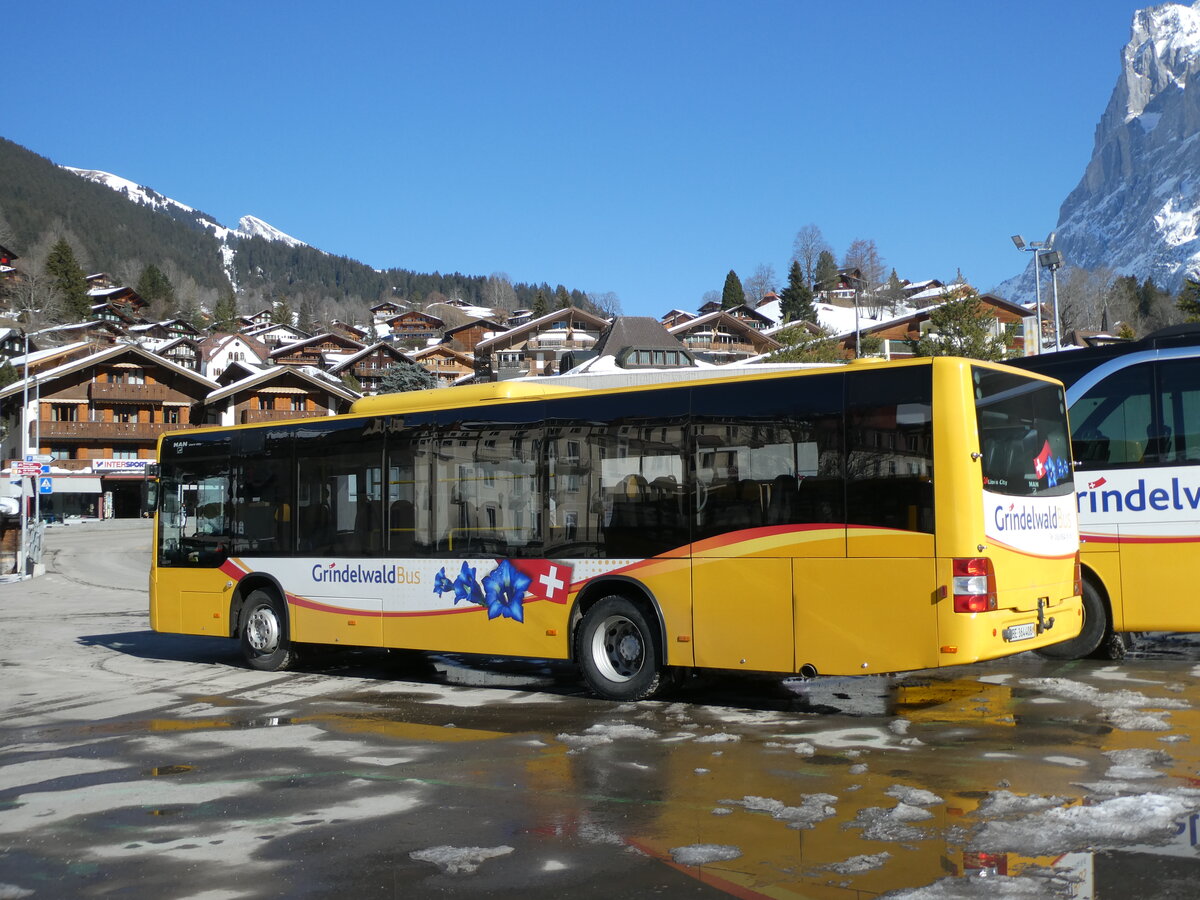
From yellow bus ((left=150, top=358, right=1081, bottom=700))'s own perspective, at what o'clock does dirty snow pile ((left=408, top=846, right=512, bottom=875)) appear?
The dirty snow pile is roughly at 8 o'clock from the yellow bus.

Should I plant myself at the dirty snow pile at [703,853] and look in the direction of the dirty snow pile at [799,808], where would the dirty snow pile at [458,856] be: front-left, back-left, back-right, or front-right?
back-left

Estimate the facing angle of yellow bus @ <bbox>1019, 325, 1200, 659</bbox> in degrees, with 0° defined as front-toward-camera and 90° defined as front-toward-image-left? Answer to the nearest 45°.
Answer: approximately 90°

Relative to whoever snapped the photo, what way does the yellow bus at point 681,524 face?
facing away from the viewer and to the left of the viewer

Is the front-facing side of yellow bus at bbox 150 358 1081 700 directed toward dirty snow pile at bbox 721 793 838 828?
no

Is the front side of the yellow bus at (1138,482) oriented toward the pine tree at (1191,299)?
no

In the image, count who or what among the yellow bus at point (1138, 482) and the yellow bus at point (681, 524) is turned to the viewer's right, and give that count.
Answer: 0

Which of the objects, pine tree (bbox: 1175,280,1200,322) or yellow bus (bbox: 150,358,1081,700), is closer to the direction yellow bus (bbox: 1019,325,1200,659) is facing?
the yellow bus

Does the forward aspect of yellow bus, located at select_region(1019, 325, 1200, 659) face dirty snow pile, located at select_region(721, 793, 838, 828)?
no

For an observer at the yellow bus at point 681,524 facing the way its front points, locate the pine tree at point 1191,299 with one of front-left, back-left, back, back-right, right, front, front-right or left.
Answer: right

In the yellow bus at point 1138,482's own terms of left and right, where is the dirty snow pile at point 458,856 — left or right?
on its left

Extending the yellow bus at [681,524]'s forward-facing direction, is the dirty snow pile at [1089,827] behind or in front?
behind

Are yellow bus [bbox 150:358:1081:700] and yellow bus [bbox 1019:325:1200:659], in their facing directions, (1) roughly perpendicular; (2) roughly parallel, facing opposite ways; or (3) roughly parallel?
roughly parallel
